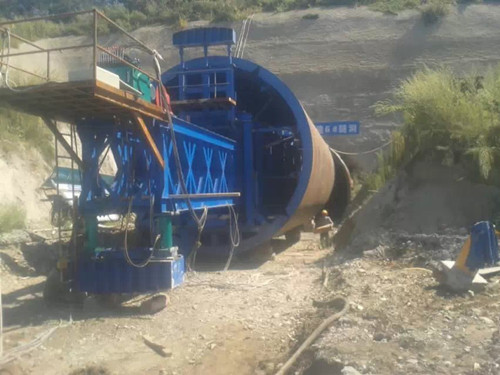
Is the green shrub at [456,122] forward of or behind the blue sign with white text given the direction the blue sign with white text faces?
forward

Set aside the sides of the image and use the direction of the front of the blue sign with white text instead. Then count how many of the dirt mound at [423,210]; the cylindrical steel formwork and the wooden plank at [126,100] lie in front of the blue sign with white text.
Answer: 3

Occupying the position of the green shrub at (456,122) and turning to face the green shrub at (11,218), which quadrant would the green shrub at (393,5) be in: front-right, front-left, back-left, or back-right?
back-right

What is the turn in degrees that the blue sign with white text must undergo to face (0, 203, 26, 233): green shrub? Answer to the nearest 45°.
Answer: approximately 45° to its right

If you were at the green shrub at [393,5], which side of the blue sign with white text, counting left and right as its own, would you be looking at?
back

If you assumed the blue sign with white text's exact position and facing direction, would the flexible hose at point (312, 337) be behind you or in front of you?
in front

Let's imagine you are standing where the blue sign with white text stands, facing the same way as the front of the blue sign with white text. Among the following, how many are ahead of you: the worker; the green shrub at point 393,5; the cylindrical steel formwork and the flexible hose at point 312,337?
3

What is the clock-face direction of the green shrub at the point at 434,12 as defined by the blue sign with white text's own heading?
The green shrub is roughly at 7 o'clock from the blue sign with white text.

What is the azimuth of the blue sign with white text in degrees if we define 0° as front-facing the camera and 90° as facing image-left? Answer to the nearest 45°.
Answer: approximately 0°

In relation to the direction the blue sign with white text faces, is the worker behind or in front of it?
in front

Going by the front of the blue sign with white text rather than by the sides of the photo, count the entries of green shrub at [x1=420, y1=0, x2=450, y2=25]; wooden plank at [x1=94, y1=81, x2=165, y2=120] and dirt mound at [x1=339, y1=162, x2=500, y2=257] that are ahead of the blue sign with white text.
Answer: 2
